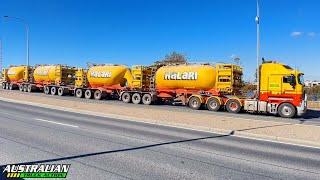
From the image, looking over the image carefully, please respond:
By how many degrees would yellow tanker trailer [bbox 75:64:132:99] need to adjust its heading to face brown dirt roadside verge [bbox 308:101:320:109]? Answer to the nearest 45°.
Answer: approximately 45° to its left

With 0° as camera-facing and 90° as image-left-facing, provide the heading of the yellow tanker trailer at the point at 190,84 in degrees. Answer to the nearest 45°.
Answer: approximately 315°

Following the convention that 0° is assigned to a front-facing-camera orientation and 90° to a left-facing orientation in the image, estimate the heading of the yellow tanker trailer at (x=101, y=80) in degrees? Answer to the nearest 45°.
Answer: approximately 315°

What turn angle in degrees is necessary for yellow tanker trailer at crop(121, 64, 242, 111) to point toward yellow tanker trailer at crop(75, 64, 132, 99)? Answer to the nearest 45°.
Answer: approximately 180°

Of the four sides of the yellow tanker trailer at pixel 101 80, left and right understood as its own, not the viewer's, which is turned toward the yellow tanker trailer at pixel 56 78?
back

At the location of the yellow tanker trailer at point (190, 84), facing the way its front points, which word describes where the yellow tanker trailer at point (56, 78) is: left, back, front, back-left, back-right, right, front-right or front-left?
back

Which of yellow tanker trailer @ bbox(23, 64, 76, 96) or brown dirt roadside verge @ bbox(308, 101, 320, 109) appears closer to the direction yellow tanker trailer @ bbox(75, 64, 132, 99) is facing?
the brown dirt roadside verge

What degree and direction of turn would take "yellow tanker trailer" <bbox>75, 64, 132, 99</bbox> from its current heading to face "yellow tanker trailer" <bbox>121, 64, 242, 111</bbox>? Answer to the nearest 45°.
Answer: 0° — it already faces it
